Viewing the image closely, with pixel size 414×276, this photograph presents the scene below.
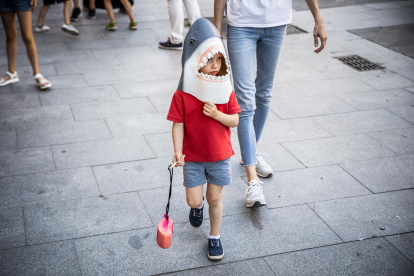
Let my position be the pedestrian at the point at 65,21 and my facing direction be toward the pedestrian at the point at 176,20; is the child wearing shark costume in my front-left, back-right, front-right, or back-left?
front-right

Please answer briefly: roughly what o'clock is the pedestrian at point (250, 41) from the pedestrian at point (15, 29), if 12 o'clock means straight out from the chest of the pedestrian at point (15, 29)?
the pedestrian at point (250, 41) is roughly at 11 o'clock from the pedestrian at point (15, 29).

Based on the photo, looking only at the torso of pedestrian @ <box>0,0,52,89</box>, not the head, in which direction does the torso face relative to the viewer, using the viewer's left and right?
facing the viewer

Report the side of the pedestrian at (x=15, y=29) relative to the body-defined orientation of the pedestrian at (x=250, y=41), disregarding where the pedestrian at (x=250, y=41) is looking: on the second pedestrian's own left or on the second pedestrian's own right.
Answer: on the second pedestrian's own right

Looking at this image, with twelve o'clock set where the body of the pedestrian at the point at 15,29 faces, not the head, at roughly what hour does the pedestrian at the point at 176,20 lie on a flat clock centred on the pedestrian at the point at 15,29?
the pedestrian at the point at 176,20 is roughly at 8 o'clock from the pedestrian at the point at 15,29.

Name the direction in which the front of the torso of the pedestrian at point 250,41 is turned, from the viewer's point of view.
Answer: toward the camera

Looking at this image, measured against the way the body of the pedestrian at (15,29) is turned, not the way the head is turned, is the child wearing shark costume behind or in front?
in front

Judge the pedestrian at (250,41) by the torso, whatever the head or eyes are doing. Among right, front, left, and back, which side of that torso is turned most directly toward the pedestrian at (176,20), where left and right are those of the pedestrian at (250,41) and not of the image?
back

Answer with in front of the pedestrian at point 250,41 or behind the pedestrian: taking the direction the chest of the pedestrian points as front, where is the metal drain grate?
behind
